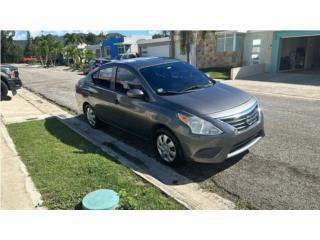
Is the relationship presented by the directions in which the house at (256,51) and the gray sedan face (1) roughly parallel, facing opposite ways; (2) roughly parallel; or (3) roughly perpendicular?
roughly perpendicular

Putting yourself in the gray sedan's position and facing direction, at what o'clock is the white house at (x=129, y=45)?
The white house is roughly at 7 o'clock from the gray sedan.

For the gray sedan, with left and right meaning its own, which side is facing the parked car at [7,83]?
back

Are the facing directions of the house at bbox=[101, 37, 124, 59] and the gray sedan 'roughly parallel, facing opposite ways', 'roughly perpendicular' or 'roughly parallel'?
roughly perpendicular

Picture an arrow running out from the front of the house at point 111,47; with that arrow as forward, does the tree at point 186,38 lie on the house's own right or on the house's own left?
on the house's own left

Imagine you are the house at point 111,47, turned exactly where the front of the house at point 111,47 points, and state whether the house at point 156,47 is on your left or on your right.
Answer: on your left

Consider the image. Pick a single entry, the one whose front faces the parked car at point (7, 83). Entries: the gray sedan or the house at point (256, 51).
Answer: the house

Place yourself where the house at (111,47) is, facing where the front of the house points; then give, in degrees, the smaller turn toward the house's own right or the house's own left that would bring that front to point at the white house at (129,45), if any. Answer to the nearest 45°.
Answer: approximately 90° to the house's own left
